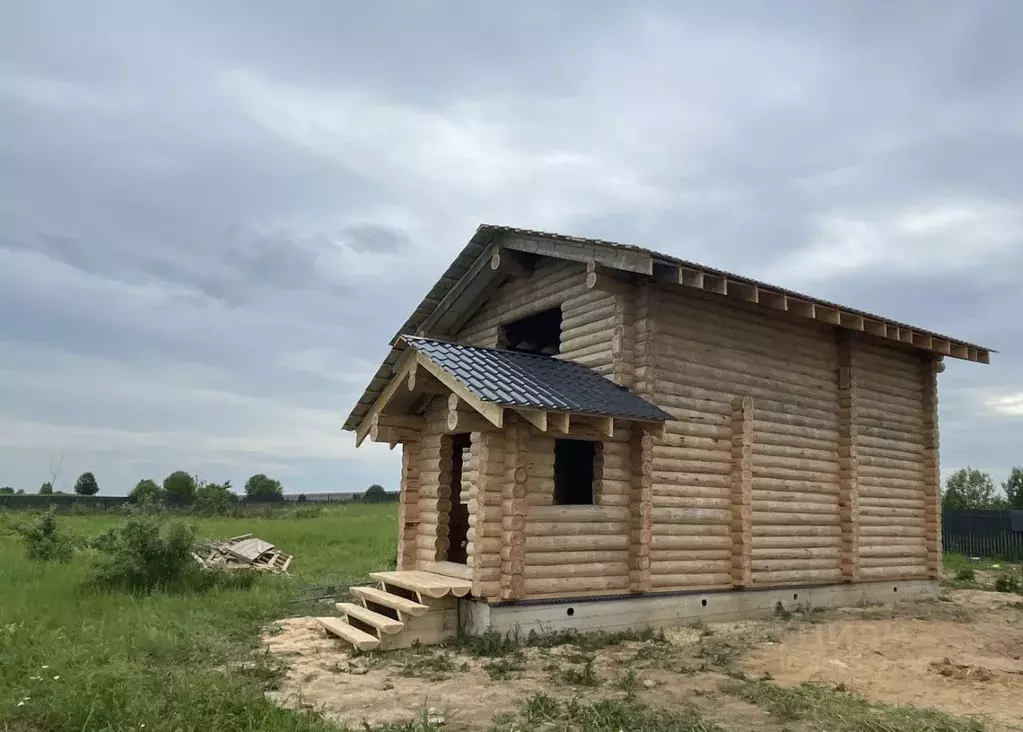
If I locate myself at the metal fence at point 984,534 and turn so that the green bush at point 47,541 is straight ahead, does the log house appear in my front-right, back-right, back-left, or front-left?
front-left

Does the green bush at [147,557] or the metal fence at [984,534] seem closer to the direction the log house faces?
the green bush

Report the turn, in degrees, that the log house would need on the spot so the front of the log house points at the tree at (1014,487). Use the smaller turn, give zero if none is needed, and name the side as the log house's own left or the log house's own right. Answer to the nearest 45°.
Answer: approximately 180°

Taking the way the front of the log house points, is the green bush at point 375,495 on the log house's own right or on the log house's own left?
on the log house's own right

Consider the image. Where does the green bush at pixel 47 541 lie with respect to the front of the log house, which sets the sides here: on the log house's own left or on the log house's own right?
on the log house's own right

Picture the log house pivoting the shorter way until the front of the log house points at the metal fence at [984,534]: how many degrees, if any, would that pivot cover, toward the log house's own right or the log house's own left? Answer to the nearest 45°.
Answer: approximately 180°

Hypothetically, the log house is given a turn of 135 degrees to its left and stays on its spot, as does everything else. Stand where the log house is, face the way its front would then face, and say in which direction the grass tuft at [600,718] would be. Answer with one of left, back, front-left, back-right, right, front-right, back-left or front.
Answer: right

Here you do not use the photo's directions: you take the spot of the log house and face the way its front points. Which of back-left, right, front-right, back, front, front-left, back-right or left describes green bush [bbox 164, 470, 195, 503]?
right

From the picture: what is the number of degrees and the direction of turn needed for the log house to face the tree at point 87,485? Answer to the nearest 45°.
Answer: approximately 90° to its right

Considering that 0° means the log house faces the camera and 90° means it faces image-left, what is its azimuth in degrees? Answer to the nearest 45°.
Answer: approximately 45°

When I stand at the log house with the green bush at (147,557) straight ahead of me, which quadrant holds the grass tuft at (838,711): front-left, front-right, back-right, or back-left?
back-left

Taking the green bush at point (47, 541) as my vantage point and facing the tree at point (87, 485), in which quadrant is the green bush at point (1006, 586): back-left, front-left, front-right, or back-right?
back-right
